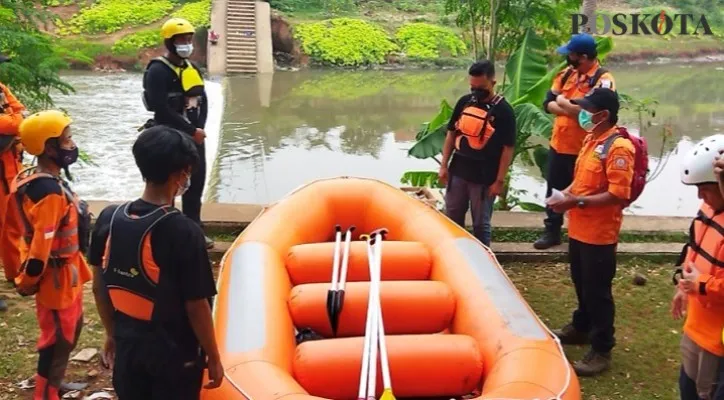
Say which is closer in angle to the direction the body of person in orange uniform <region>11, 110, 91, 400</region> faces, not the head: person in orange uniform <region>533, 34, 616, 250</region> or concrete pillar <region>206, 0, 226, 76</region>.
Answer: the person in orange uniform

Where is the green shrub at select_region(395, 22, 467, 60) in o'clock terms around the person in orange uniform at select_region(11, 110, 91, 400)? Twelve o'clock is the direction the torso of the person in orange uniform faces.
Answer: The green shrub is roughly at 10 o'clock from the person in orange uniform.

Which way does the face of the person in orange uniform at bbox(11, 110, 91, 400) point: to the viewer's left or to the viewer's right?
to the viewer's right

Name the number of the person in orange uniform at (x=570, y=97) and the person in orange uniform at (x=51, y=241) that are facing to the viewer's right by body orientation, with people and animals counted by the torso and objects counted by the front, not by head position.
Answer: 1

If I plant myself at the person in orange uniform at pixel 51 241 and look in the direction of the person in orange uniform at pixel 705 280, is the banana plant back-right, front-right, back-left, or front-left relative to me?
front-left

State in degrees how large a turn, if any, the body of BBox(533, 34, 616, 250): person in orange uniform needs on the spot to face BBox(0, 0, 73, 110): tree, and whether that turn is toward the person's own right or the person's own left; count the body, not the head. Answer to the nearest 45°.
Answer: approximately 45° to the person's own right

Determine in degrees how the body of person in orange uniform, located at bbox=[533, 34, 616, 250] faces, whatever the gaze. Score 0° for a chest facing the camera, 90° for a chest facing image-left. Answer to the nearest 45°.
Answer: approximately 45°

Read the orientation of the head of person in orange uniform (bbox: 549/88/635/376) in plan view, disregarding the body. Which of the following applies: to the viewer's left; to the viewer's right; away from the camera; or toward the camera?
to the viewer's left

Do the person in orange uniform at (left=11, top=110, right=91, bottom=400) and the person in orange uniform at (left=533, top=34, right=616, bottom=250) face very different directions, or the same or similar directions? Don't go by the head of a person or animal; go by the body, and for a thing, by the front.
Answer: very different directions

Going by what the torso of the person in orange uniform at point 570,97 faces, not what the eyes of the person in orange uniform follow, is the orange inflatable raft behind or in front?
in front

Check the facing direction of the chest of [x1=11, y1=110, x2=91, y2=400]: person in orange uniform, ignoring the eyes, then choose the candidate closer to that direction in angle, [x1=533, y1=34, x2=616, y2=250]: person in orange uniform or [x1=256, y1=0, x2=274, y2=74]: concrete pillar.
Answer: the person in orange uniform

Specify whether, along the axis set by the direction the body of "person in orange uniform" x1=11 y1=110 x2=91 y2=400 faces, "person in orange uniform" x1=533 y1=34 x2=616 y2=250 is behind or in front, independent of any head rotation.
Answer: in front

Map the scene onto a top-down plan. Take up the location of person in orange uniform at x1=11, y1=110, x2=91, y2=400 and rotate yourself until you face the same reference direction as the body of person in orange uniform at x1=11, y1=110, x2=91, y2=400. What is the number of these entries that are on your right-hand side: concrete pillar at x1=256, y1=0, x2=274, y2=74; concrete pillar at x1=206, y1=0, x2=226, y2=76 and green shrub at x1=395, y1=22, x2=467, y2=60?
0

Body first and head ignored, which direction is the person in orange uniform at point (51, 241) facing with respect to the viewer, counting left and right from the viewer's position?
facing to the right of the viewer

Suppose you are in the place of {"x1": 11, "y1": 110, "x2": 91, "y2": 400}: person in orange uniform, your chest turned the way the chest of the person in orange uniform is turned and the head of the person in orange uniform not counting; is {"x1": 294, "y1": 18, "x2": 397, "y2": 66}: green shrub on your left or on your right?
on your left

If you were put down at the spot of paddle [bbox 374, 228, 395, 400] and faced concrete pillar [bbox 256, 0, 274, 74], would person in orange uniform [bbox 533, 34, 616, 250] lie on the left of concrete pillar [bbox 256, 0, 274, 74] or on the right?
right

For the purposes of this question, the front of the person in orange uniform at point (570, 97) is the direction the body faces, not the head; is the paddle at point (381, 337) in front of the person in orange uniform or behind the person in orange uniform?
in front

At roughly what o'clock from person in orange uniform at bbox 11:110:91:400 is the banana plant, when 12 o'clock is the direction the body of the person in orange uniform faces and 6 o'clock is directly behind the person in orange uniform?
The banana plant is roughly at 11 o'clock from the person in orange uniform.
